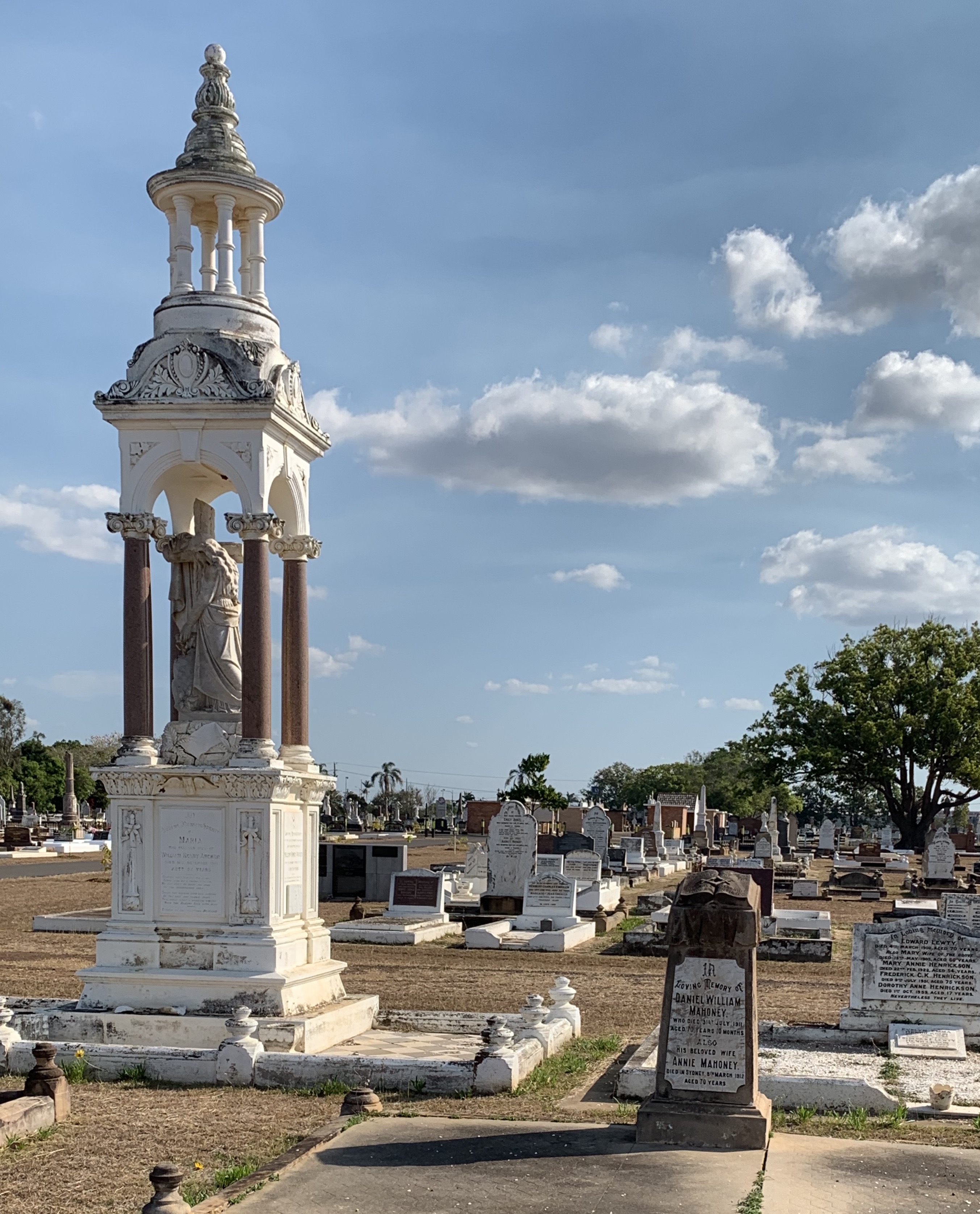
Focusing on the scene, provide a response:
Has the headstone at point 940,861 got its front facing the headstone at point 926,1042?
yes

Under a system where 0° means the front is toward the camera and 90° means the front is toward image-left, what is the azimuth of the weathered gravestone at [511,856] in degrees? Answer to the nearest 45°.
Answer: approximately 0°

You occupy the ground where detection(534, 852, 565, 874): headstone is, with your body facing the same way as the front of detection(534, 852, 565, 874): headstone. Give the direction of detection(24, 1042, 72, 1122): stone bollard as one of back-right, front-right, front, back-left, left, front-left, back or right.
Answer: front

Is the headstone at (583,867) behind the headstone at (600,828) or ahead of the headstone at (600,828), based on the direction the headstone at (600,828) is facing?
ahead

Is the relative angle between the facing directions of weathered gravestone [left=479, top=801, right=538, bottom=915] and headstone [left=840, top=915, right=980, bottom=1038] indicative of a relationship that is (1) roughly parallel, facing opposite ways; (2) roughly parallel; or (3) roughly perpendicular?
roughly parallel

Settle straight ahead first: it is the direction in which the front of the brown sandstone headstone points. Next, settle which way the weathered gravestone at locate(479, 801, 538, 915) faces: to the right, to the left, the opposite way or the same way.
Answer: the same way

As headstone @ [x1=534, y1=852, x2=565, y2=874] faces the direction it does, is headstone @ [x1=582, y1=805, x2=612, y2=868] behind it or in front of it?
behind

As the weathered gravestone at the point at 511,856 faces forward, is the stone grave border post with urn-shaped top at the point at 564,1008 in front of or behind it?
in front

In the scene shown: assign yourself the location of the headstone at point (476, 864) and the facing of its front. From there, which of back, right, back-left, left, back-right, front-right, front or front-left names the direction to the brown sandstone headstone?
front

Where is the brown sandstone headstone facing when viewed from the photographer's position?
facing the viewer

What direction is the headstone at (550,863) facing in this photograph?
toward the camera

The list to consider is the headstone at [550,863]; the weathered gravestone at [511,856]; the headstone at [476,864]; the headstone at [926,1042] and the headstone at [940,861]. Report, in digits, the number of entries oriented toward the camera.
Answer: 5

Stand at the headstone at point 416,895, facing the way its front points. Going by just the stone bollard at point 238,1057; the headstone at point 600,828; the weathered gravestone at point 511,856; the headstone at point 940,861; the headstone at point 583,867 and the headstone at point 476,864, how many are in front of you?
1

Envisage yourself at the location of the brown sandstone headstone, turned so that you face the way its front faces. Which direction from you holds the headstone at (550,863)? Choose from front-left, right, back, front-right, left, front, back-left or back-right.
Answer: back

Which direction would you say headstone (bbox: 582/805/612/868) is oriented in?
toward the camera

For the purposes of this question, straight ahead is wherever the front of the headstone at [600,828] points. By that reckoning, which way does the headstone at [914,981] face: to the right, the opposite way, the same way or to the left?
the same way
